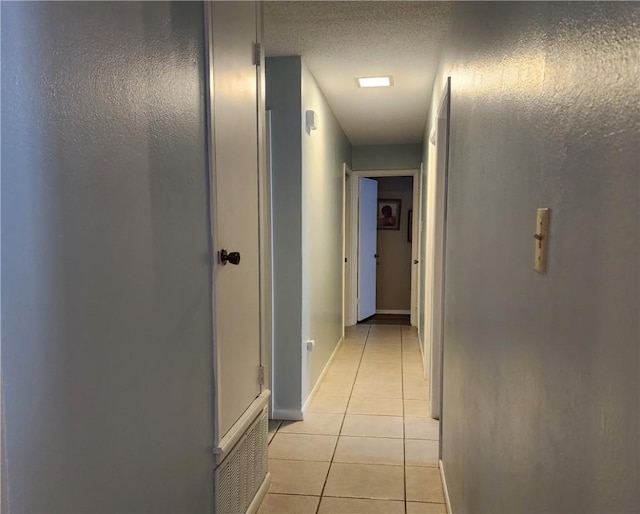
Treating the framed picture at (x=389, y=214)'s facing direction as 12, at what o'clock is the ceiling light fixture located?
The ceiling light fixture is roughly at 12 o'clock from the framed picture.

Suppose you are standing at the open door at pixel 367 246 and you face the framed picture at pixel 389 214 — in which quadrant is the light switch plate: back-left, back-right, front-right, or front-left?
back-right

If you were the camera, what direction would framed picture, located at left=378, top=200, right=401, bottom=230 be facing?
facing the viewer

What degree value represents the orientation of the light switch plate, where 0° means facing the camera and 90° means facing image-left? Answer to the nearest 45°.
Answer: approximately 90°

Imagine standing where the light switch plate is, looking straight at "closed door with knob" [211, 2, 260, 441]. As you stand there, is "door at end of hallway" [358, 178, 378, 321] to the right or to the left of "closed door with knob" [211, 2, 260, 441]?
right

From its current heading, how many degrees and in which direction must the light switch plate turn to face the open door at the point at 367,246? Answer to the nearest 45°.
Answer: approximately 45° to its right

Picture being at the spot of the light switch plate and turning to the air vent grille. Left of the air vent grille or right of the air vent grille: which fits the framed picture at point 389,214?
right

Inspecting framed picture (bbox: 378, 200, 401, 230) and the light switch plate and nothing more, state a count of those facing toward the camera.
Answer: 1

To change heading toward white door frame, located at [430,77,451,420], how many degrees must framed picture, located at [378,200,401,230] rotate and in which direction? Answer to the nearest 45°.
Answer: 0° — it already faces it

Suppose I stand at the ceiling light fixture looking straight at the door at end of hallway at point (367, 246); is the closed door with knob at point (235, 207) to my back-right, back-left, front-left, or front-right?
back-left

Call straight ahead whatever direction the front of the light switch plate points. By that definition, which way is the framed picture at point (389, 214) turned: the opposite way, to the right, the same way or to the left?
to the left

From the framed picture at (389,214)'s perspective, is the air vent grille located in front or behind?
in front

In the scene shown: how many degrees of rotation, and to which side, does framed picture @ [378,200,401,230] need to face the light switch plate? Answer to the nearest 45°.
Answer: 0° — it already faces it
